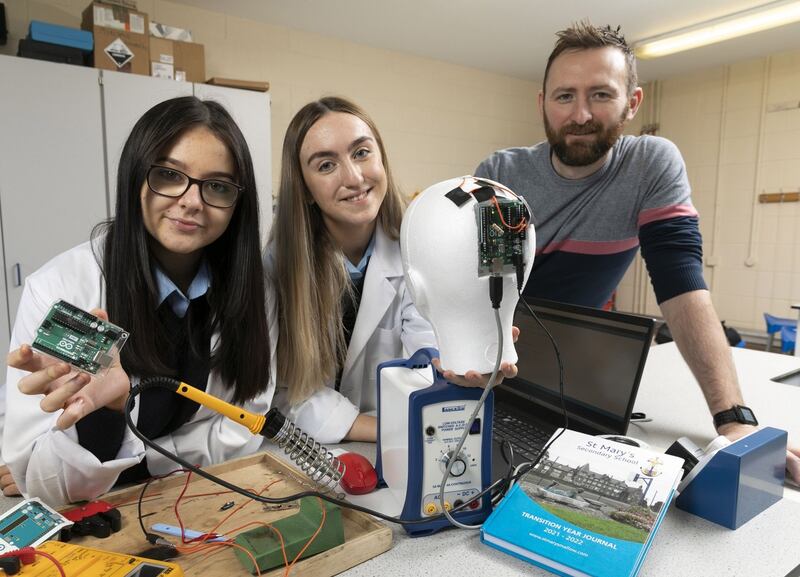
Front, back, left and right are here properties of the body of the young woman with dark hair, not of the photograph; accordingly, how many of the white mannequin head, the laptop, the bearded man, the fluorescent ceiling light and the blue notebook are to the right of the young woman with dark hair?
0

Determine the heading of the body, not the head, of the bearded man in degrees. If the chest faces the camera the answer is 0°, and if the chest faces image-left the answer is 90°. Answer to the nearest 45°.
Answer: approximately 0°

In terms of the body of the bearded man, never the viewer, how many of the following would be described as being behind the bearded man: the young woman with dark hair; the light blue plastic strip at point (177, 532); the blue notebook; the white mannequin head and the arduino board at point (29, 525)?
0

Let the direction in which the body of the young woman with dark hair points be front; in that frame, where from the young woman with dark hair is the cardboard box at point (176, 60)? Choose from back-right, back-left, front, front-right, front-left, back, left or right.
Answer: back

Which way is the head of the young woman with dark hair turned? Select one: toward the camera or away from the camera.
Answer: toward the camera

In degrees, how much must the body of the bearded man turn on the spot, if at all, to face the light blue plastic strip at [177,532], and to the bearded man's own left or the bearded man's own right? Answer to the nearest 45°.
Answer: approximately 45° to the bearded man's own right

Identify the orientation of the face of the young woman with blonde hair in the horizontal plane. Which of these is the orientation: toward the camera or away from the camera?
toward the camera

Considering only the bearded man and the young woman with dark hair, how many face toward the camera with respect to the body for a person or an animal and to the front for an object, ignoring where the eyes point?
2

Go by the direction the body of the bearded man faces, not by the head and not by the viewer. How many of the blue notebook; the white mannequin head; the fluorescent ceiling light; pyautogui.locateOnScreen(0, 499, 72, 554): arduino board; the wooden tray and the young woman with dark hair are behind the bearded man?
1

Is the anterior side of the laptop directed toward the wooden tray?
yes

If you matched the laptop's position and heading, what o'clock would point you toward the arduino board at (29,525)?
The arduino board is roughly at 12 o'clock from the laptop.

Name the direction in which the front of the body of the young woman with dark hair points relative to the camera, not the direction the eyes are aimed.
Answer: toward the camera

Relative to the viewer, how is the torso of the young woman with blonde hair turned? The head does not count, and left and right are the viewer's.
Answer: facing the viewer and to the right of the viewer

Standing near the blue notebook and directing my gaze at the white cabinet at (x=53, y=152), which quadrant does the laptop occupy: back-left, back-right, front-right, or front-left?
front-right

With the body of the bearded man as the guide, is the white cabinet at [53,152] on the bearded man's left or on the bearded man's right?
on the bearded man's right

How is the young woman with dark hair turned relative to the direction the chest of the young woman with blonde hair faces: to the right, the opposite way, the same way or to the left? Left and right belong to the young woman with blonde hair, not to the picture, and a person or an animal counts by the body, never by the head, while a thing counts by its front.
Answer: the same way
